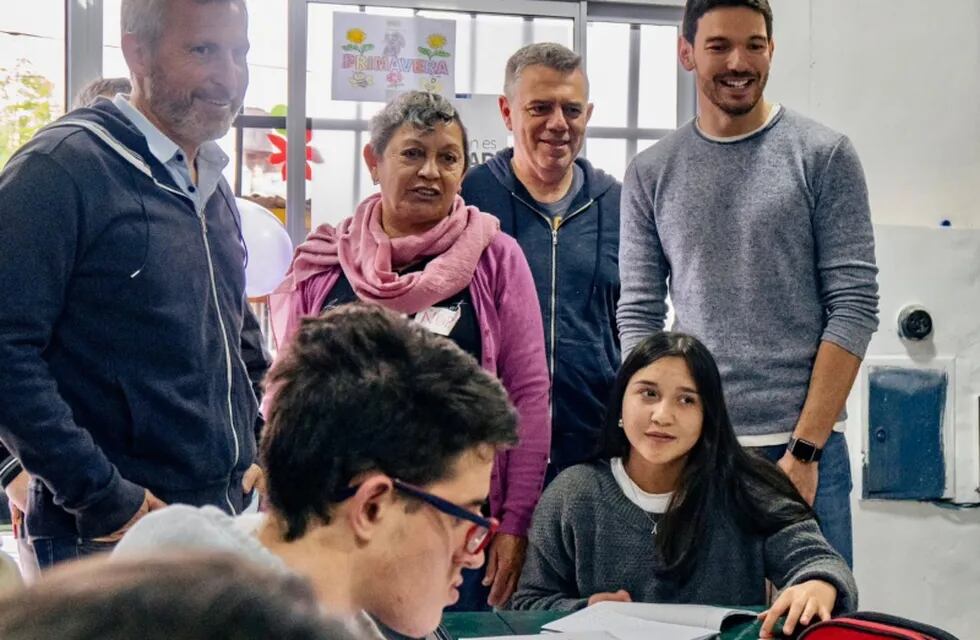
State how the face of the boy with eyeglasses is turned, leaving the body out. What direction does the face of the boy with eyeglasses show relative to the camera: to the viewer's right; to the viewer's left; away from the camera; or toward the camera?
to the viewer's right

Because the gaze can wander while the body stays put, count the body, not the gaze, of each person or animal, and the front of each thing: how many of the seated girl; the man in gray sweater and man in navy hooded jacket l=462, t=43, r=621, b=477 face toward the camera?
3

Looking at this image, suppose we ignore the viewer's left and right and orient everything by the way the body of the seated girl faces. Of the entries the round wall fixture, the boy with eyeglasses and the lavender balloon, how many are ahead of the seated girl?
1

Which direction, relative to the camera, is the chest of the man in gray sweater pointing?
toward the camera

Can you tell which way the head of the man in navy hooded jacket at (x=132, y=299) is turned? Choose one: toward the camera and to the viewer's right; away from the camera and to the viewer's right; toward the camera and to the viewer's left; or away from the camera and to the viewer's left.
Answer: toward the camera and to the viewer's right

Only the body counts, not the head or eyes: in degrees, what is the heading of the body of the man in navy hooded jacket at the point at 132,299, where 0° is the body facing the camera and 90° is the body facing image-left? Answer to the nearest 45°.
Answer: approximately 315°

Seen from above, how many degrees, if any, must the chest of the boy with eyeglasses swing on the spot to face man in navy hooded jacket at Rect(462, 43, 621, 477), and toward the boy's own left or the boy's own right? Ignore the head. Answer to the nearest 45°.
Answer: approximately 90° to the boy's own left

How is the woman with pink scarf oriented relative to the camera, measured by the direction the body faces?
toward the camera

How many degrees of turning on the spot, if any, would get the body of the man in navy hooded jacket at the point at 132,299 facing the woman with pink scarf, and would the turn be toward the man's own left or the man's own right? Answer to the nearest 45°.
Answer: approximately 90° to the man's own left

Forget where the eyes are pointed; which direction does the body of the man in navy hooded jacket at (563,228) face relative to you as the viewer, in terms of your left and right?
facing the viewer
